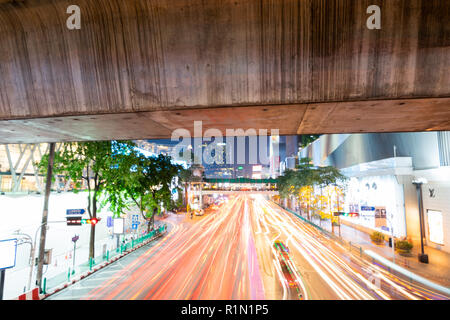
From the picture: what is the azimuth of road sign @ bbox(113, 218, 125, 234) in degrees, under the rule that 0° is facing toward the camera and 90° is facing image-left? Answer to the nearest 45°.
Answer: approximately 0°

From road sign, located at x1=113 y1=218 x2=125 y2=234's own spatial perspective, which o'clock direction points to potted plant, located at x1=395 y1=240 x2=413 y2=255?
The potted plant is roughly at 10 o'clock from the road sign.

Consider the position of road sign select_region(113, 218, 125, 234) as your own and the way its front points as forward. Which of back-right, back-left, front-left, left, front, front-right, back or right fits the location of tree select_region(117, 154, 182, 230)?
back-left

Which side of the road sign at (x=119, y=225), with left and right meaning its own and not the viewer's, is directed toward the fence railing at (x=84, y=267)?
front
